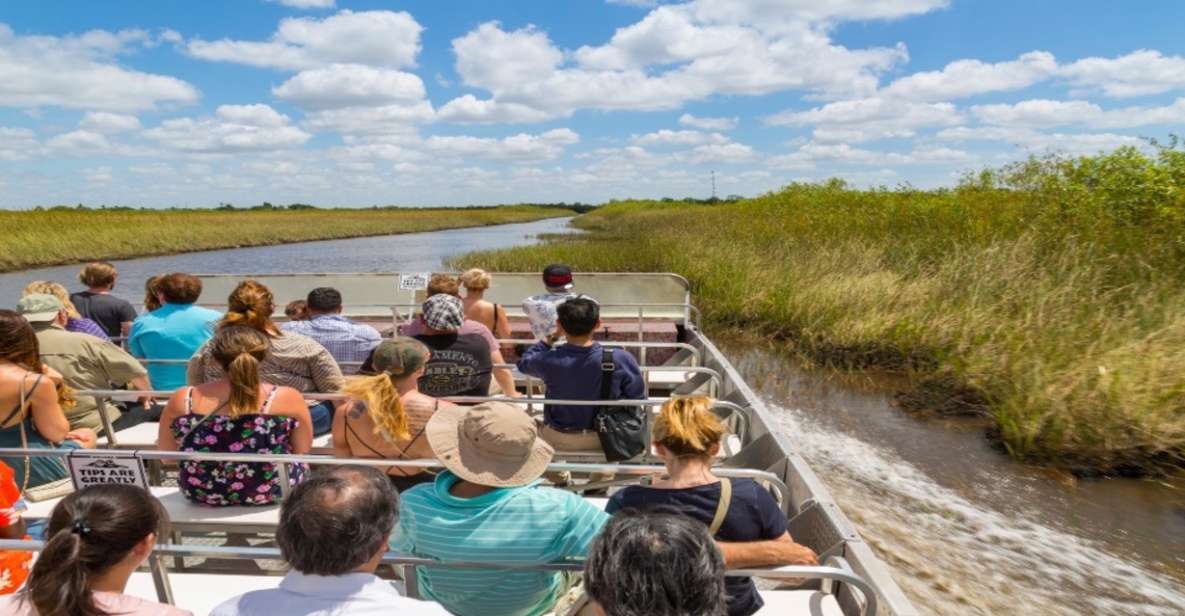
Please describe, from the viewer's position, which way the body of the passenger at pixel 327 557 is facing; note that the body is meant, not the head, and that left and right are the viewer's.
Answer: facing away from the viewer

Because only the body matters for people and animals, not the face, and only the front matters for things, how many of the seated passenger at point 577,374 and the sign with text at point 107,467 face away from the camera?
1

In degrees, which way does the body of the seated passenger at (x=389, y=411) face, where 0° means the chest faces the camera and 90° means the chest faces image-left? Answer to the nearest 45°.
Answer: approximately 180°

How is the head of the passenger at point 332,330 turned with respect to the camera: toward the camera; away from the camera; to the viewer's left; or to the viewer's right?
away from the camera

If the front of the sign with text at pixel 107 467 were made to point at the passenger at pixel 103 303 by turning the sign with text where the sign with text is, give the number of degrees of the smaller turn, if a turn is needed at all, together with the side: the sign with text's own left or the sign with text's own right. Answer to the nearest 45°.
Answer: approximately 180°

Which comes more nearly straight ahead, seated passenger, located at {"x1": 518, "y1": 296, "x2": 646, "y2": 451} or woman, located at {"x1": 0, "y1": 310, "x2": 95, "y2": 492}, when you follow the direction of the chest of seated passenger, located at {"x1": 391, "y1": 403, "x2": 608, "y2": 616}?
the seated passenger

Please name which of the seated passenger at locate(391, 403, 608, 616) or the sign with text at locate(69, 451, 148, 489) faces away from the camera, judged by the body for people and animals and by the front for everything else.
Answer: the seated passenger

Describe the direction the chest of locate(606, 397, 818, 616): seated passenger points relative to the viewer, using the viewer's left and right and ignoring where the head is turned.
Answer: facing away from the viewer

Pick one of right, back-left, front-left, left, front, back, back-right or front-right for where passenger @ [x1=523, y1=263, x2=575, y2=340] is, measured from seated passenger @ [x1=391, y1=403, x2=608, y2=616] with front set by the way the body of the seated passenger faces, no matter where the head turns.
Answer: front

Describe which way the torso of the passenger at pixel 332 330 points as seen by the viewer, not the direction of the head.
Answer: away from the camera

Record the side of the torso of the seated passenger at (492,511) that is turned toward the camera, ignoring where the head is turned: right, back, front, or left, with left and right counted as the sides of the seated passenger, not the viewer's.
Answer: back

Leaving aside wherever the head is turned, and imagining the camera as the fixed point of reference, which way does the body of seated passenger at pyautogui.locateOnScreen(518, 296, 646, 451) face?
away from the camera

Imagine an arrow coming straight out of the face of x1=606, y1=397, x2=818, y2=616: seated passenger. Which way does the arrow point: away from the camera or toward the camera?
away from the camera

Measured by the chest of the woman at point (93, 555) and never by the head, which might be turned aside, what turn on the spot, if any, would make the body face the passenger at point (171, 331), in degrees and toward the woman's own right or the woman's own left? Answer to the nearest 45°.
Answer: approximately 45° to the woman's own left

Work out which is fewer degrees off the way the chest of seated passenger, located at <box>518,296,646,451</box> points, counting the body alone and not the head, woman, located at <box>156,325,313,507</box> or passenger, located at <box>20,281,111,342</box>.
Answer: the passenger

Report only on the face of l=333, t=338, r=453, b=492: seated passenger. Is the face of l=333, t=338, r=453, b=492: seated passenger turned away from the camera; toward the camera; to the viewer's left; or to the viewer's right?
away from the camera

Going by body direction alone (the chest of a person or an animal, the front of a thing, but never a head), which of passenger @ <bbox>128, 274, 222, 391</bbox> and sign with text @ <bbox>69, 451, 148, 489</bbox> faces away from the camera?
the passenger

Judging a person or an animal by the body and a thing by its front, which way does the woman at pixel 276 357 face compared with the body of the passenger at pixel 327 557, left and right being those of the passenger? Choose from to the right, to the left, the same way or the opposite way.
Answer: the same way

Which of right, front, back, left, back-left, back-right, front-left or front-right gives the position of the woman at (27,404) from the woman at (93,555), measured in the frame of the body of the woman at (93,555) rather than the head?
front-left

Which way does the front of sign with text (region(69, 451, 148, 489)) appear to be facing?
toward the camera
